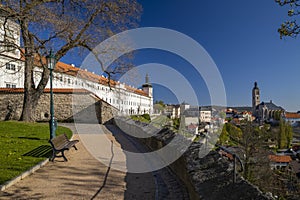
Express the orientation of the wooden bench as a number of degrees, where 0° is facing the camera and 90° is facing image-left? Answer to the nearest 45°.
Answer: approximately 315°

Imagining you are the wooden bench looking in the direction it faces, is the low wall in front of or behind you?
in front

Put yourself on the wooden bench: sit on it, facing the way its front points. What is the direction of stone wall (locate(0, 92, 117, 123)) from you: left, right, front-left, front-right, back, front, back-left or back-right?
back-left

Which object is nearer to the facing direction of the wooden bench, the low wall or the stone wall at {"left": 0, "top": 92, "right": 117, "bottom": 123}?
the low wall
